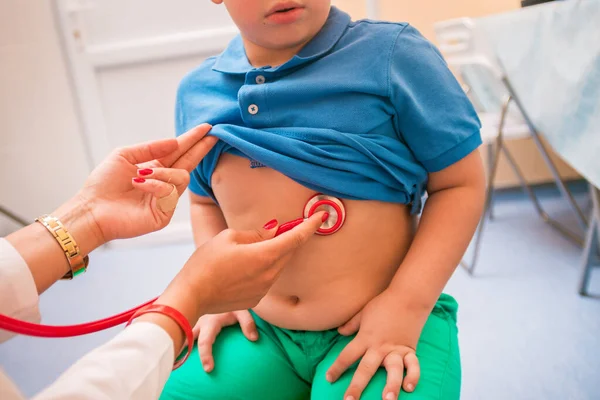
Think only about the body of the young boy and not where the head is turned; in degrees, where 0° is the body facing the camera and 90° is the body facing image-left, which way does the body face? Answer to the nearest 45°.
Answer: approximately 45°
